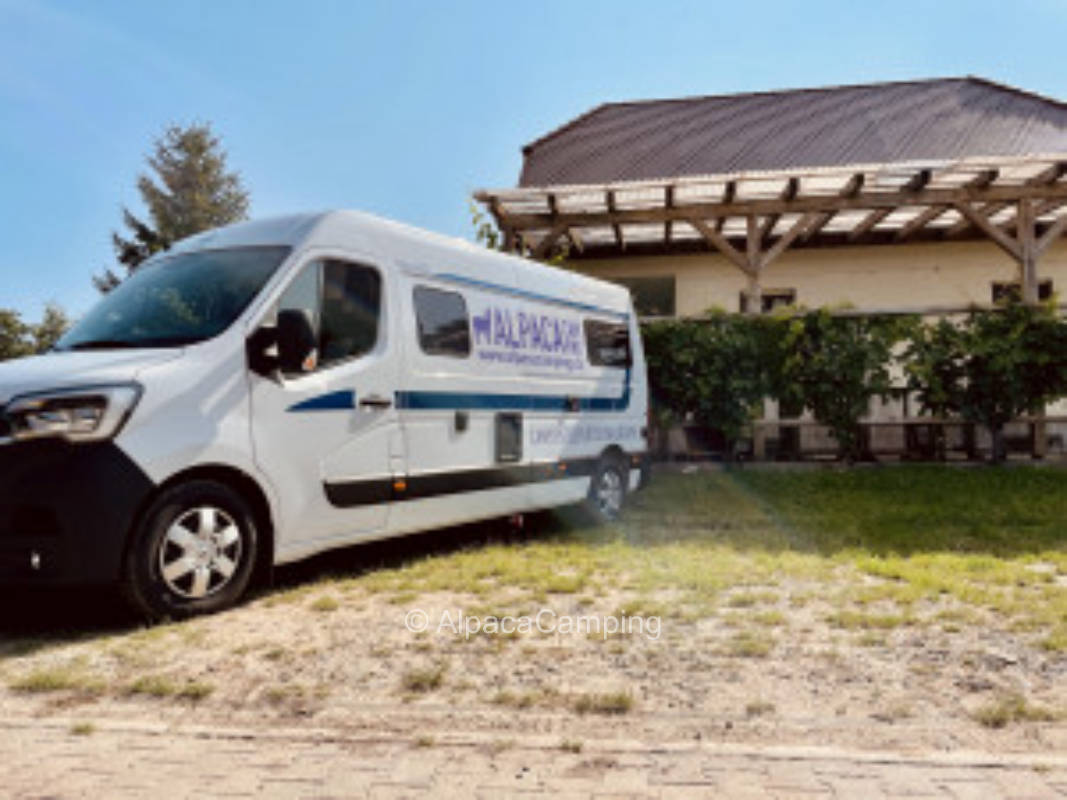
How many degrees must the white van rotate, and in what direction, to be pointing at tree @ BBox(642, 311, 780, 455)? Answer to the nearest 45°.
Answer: approximately 180°

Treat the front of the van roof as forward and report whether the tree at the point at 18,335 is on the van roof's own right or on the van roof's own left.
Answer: on the van roof's own right

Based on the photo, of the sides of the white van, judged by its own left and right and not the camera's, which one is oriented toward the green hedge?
back

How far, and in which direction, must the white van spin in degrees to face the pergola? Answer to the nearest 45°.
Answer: approximately 180°

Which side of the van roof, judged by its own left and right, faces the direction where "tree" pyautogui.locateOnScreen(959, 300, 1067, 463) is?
back

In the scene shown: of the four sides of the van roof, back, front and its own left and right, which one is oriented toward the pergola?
back

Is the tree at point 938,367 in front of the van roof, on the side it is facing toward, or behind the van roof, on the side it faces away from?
behind

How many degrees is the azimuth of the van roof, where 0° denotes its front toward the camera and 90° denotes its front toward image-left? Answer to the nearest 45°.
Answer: approximately 45°

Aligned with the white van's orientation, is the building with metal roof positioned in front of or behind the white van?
behind

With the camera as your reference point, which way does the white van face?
facing the viewer and to the left of the viewer

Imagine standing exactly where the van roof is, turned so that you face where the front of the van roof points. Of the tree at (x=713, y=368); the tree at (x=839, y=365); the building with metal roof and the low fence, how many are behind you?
4

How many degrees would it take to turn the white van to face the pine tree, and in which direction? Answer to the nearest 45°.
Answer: approximately 135° to its right

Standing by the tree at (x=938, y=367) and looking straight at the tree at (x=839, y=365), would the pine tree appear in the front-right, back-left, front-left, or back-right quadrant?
front-right
